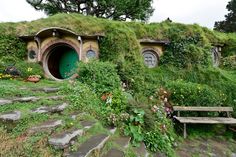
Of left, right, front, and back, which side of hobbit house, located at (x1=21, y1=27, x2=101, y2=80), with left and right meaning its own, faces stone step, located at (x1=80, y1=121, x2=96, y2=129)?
front

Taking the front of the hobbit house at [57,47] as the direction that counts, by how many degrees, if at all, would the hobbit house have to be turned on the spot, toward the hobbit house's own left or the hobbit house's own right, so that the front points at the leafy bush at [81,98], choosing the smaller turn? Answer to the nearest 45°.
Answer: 0° — it already faces it

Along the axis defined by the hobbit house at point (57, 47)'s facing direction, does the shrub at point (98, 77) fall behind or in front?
in front

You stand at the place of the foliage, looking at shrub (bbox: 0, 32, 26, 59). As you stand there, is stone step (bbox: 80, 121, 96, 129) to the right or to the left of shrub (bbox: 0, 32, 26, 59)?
left

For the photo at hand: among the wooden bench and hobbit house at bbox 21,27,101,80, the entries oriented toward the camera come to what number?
2

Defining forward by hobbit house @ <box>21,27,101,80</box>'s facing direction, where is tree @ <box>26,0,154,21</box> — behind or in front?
behind

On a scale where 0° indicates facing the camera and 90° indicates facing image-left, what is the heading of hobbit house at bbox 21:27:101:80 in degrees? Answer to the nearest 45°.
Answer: approximately 0°

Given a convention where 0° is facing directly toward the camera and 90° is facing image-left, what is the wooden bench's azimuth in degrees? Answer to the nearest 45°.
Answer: approximately 0°

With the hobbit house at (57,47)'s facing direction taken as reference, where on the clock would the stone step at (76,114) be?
The stone step is roughly at 12 o'clock from the hobbit house.

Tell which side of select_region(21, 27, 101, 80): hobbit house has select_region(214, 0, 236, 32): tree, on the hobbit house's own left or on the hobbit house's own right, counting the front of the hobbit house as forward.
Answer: on the hobbit house's own left

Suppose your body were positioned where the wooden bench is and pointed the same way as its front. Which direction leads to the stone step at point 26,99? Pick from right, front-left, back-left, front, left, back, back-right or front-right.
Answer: front-right

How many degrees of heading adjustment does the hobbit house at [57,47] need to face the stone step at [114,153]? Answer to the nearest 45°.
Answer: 0° — it already faces it

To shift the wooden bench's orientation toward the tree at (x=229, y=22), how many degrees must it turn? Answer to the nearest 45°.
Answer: approximately 180°
